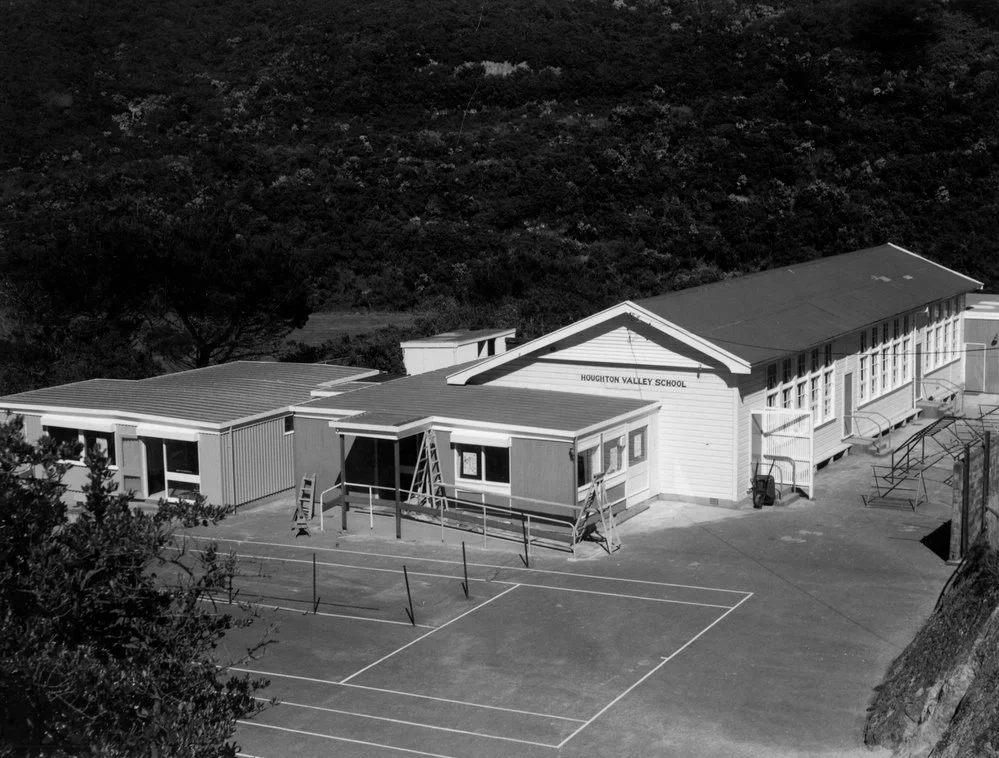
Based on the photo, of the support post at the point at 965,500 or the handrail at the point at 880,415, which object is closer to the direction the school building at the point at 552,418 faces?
the support post

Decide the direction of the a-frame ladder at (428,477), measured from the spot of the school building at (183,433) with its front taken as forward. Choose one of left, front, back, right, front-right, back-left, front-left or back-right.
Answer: left

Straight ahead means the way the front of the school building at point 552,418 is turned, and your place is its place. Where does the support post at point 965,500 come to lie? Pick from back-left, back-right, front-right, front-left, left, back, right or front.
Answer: left

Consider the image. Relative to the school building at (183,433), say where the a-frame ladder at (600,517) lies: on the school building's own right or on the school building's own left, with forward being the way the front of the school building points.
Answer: on the school building's own left

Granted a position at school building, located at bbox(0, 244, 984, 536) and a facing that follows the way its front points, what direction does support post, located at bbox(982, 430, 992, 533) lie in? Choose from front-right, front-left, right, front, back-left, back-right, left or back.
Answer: left

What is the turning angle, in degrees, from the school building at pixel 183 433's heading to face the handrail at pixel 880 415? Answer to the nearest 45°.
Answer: approximately 135° to its left

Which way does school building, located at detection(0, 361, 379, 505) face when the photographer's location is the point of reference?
facing the viewer and to the left of the viewer

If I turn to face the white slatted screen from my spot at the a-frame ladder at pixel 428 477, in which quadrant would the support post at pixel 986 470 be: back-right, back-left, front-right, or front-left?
front-right

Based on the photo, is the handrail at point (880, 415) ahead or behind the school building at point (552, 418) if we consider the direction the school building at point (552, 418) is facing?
behind

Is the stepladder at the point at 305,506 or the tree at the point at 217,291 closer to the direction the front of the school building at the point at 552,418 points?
the stepladder

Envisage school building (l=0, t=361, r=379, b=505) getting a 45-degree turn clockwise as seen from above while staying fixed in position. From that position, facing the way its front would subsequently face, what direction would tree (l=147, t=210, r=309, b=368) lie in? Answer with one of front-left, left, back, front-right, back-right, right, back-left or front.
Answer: right
